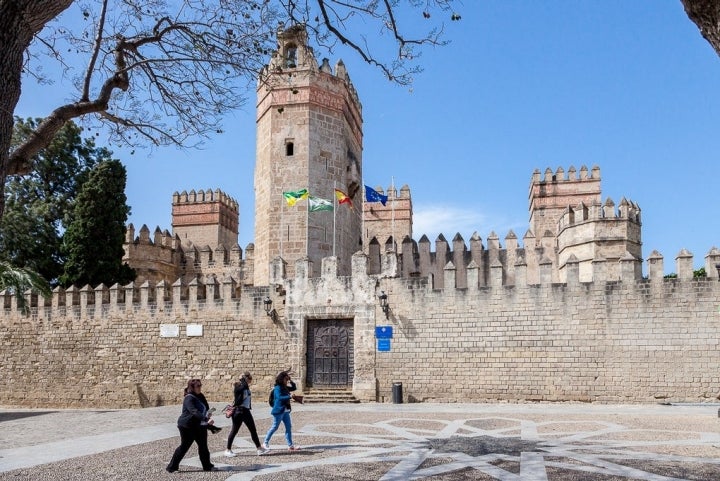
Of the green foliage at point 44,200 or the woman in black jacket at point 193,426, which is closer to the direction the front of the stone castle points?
the woman in black jacket

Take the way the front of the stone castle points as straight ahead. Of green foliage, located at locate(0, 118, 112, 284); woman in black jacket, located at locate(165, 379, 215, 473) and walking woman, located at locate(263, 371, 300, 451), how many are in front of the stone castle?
2

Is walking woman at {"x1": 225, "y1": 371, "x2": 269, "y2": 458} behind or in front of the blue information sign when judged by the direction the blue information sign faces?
in front

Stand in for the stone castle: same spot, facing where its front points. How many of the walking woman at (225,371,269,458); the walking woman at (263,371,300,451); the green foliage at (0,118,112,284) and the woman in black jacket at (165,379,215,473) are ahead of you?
3

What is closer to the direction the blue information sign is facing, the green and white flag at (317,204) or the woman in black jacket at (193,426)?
the woman in black jacket
